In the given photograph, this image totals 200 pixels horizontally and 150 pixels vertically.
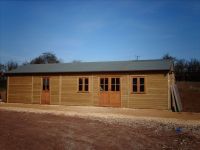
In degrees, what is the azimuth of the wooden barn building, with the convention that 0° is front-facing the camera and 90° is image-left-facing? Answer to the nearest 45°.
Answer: approximately 0°
